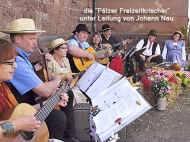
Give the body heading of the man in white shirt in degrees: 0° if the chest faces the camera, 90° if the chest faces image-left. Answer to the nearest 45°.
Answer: approximately 0°

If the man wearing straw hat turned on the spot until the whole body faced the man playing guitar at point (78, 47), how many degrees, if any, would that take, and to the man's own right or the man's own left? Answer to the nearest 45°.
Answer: approximately 90° to the man's own left

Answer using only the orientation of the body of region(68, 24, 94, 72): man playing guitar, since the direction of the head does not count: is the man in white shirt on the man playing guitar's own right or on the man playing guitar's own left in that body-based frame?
on the man playing guitar's own left

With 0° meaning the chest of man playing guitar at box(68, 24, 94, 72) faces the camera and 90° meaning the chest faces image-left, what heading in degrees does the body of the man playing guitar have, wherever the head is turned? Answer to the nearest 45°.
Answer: approximately 315°

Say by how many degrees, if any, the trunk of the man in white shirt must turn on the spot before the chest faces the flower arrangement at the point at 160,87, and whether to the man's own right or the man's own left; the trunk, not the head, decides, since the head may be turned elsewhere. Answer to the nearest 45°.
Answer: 0° — they already face it

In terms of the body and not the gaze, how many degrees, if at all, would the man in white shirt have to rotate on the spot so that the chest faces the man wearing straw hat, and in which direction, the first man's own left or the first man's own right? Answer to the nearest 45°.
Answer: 0° — they already face them

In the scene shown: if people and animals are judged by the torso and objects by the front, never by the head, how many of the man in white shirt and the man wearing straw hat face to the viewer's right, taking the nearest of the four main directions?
1

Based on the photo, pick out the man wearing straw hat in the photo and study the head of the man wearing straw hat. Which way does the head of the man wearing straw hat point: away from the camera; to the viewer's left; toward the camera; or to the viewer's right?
to the viewer's right

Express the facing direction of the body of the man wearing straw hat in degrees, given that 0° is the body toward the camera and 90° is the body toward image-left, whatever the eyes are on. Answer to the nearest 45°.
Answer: approximately 270°

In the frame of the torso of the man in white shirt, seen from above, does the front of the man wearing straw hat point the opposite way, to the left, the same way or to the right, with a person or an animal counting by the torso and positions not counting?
to the left

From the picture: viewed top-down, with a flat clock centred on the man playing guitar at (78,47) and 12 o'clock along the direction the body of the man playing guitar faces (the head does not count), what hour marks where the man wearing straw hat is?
The man wearing straw hat is roughly at 2 o'clock from the man playing guitar.

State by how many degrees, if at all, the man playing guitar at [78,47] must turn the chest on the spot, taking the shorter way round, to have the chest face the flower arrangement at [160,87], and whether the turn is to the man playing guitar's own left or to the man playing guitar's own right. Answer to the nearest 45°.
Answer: approximately 45° to the man playing guitar's own left
